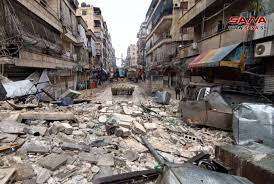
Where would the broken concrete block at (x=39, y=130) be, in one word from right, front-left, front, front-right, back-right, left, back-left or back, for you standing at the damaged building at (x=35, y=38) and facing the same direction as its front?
right

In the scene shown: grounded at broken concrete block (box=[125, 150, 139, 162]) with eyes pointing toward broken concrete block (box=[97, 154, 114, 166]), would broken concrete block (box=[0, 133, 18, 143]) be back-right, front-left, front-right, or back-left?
front-right

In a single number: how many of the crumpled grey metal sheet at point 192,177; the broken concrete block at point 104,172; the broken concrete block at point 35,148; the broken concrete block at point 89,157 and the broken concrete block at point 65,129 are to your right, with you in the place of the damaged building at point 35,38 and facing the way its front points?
5

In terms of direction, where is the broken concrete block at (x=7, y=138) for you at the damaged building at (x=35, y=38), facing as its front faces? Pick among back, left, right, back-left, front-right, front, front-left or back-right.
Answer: right

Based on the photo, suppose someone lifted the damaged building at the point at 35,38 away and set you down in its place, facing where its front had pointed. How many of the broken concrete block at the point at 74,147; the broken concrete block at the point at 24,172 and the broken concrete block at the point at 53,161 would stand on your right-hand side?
3

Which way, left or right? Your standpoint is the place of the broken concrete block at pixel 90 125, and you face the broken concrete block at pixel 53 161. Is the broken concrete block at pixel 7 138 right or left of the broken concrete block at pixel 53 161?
right

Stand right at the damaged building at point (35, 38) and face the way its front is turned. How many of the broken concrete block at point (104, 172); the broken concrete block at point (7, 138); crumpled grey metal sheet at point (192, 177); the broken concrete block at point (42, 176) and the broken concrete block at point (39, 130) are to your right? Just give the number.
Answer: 5

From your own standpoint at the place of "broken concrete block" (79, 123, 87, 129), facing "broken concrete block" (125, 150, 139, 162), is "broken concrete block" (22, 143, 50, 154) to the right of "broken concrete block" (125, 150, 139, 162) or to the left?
right

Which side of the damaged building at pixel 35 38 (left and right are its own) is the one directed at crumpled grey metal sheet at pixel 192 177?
right

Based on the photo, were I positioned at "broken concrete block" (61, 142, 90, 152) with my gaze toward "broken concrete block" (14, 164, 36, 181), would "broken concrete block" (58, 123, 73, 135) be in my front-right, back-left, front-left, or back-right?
back-right

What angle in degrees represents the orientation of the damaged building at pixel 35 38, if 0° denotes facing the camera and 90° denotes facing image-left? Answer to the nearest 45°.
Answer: approximately 270°

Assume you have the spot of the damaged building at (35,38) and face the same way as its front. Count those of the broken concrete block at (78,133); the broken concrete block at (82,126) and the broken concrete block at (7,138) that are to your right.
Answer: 3

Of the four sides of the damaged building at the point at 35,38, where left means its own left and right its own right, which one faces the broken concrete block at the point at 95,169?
right

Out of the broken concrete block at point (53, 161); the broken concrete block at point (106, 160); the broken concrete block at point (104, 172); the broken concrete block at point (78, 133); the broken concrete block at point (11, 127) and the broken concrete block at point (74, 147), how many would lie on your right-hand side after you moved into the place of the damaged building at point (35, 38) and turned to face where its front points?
6
